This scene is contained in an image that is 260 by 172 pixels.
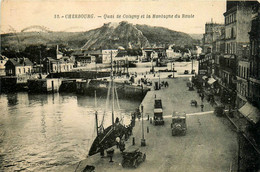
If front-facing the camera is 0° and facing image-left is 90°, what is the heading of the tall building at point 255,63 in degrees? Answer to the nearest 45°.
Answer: approximately 90°

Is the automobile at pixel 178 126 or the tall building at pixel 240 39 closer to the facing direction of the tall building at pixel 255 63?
the automobile

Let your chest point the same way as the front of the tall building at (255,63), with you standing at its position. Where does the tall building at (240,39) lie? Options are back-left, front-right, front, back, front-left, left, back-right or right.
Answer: right
